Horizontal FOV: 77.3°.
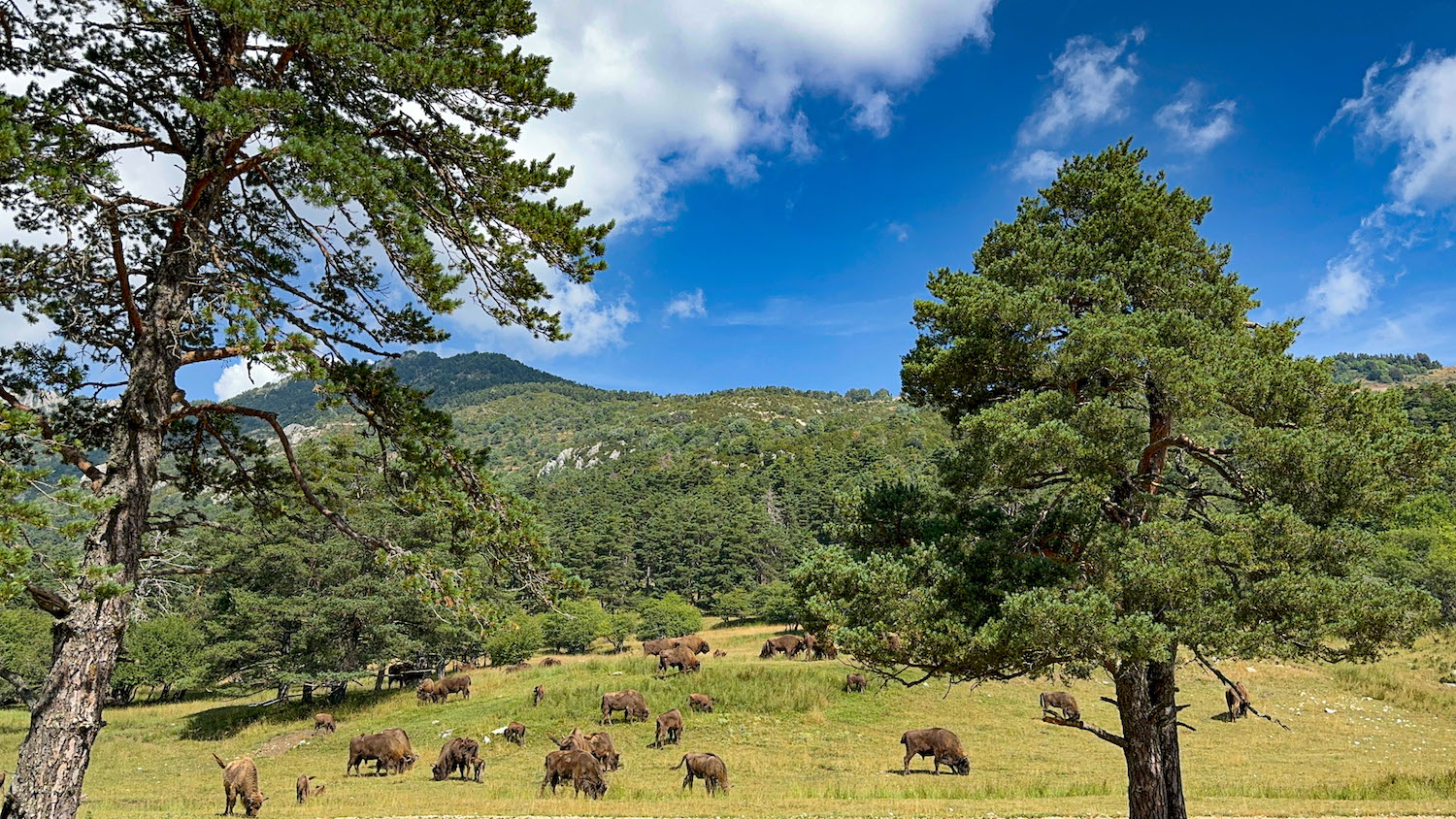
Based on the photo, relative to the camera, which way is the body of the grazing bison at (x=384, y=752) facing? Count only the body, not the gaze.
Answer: to the viewer's right

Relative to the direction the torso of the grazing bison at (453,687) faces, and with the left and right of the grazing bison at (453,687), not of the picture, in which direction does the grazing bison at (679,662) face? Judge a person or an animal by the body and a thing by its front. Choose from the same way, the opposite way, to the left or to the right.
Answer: the opposite way

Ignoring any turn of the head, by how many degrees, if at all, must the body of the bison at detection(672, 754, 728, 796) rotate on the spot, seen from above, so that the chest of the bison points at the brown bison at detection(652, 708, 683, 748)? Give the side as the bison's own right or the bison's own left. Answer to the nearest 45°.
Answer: approximately 135° to the bison's own left

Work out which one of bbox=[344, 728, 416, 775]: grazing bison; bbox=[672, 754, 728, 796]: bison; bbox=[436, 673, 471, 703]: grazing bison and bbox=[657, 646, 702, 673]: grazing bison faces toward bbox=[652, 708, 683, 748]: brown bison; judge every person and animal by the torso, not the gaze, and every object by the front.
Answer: bbox=[344, 728, 416, 775]: grazing bison

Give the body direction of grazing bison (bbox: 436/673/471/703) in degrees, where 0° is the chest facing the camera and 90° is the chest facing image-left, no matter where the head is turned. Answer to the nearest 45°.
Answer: approximately 90°

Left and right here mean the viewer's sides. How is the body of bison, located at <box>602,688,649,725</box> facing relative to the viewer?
facing to the right of the viewer

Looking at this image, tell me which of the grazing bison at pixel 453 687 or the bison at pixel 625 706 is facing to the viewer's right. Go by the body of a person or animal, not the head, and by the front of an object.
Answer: the bison

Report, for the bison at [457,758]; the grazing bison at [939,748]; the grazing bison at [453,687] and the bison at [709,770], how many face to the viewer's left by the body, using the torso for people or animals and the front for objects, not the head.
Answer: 2
